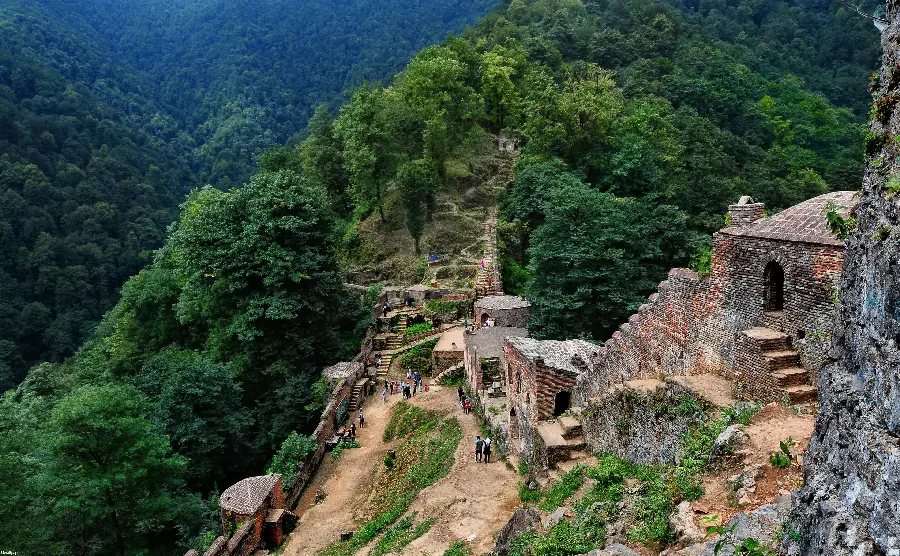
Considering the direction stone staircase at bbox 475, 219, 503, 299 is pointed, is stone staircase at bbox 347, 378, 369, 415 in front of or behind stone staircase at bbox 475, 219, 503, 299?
in front

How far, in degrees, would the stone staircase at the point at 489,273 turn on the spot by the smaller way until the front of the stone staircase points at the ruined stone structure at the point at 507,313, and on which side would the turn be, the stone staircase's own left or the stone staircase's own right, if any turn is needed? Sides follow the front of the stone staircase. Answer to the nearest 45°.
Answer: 0° — it already faces it

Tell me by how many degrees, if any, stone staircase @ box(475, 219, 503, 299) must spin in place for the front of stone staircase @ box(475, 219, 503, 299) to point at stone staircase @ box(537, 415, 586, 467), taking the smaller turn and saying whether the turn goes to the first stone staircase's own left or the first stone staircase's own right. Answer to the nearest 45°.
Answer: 0° — it already faces it

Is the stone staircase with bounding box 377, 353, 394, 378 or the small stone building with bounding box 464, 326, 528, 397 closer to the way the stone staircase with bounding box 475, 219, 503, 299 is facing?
the small stone building

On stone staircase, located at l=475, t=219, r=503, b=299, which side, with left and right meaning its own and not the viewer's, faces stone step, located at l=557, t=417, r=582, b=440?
front

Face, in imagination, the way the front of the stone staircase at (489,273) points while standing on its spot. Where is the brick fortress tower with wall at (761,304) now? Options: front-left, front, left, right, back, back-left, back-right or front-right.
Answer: front

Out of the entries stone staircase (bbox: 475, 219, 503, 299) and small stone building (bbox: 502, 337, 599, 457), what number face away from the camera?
0

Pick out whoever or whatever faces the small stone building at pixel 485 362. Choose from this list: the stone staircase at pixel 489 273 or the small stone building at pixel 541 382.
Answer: the stone staircase

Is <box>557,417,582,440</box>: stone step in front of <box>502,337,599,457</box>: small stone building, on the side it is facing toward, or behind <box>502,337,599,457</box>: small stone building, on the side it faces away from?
in front

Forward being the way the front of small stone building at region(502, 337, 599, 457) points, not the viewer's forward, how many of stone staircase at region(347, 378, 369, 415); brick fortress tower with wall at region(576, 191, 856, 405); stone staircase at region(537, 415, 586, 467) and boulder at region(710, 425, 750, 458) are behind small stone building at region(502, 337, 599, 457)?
1

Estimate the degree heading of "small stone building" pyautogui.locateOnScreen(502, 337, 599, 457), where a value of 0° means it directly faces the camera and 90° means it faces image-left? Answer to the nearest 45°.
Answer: approximately 315°

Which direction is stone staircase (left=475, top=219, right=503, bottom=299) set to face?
toward the camera
